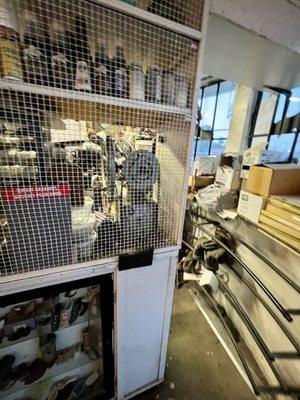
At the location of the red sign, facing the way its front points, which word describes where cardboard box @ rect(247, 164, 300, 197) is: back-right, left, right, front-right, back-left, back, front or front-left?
left

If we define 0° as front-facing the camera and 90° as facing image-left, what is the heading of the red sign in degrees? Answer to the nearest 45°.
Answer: approximately 0°

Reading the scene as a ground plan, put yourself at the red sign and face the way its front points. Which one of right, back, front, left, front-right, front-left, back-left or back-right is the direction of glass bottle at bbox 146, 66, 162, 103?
left

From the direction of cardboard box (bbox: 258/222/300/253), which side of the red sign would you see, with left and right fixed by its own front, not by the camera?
left

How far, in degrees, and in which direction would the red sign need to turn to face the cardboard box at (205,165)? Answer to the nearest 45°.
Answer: approximately 135° to its left

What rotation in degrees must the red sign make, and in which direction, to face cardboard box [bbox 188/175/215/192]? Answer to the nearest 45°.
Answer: approximately 135° to its left

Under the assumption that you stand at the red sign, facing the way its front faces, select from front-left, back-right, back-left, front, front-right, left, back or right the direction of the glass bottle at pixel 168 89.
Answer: left

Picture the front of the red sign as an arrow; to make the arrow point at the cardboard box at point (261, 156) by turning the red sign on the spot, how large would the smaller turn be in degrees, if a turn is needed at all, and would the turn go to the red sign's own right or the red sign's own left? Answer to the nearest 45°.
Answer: approximately 90° to the red sign's own left
